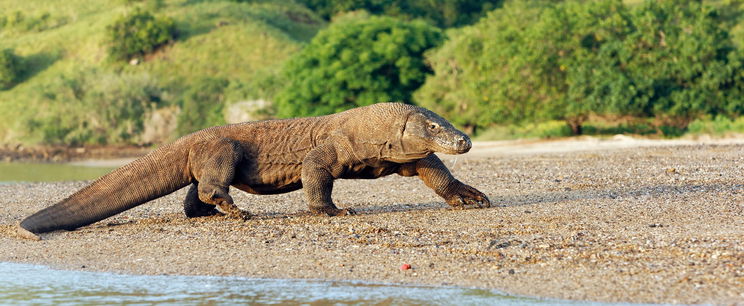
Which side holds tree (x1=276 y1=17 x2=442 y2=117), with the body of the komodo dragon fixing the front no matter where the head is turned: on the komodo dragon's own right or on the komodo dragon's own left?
on the komodo dragon's own left

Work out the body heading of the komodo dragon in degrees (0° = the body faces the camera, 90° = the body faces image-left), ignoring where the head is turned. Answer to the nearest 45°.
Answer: approximately 270°
